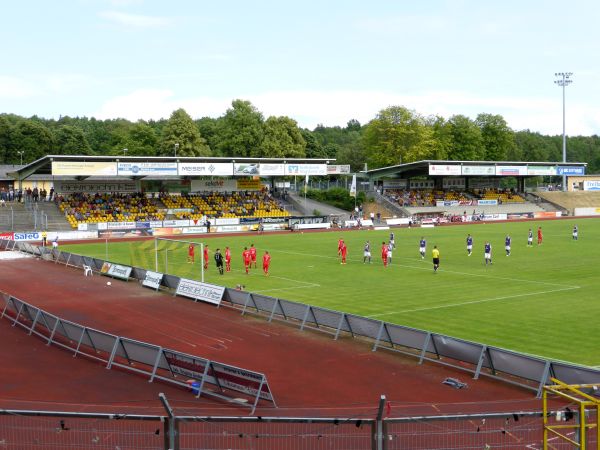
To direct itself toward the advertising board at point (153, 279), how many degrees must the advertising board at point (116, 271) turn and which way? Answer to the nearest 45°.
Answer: approximately 45° to its left

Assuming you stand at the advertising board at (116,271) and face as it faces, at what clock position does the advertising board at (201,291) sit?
the advertising board at (201,291) is roughly at 10 o'clock from the advertising board at (116,271).

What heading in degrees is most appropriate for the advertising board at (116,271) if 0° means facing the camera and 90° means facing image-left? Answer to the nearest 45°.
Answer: approximately 45°

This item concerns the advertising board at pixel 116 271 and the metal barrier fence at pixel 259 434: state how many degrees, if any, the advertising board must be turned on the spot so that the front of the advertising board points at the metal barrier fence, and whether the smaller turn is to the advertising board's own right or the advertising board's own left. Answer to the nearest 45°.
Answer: approximately 45° to the advertising board's own left
